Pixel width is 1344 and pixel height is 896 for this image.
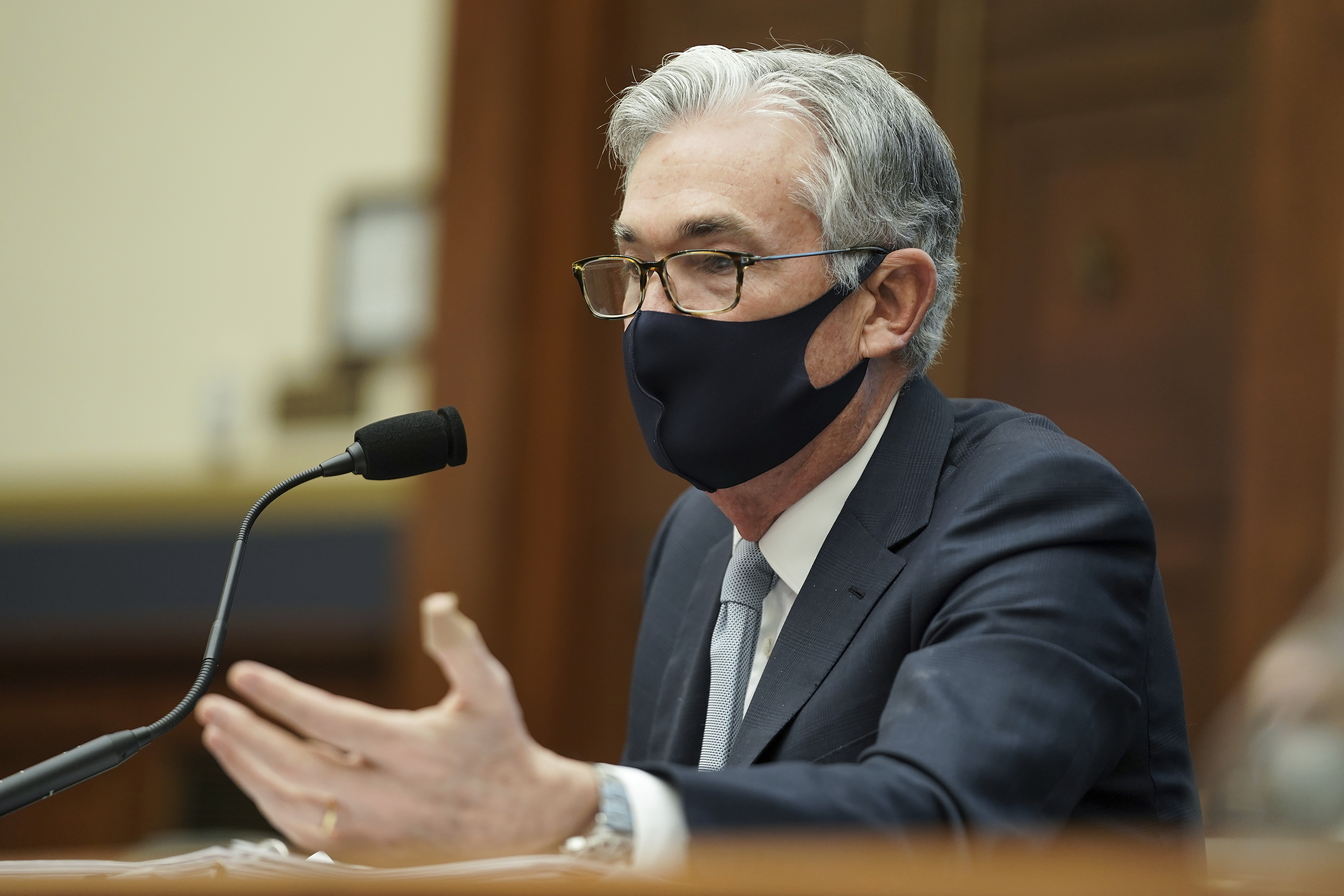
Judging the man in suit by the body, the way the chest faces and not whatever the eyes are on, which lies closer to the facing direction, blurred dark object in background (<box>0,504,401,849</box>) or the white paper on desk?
the white paper on desk

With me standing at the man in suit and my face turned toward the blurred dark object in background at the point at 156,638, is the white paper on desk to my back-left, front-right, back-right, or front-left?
back-left

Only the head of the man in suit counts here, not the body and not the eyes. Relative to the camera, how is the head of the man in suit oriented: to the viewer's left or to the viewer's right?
to the viewer's left

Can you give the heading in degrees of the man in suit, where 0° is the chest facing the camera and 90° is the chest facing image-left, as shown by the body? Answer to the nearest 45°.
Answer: approximately 45°

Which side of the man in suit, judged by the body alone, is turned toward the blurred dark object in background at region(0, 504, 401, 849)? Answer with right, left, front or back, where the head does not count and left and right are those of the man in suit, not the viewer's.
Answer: right
